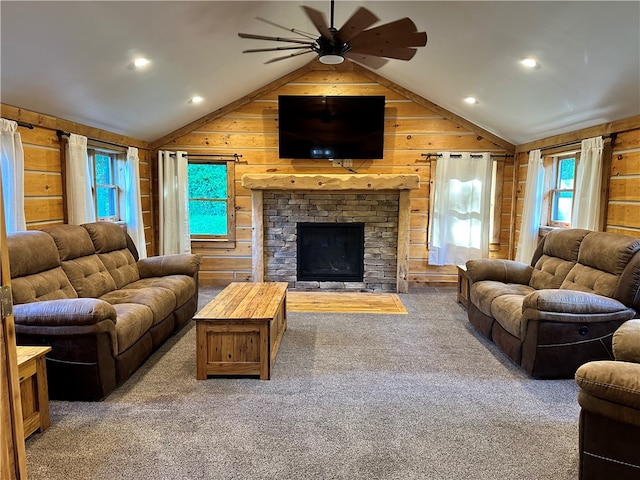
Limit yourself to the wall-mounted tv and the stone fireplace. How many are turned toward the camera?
2

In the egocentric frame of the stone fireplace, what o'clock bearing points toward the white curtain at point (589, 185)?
The white curtain is roughly at 10 o'clock from the stone fireplace.

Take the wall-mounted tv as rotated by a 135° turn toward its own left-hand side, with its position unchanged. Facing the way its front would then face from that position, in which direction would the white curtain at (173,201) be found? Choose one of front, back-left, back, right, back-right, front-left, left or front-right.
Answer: back-left

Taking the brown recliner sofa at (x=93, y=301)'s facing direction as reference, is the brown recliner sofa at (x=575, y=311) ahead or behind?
ahead

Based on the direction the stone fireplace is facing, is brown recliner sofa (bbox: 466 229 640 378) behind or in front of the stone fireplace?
in front

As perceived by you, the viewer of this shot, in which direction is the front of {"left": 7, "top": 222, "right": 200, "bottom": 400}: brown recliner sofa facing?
facing the viewer and to the right of the viewer

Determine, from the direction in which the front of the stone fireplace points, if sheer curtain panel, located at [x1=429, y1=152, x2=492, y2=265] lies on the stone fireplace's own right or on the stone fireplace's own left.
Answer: on the stone fireplace's own left

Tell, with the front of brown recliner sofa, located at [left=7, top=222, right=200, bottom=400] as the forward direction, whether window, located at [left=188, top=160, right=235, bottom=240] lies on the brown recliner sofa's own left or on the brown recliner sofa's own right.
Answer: on the brown recliner sofa's own left

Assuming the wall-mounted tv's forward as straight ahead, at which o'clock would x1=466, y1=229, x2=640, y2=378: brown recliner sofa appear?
The brown recliner sofa is roughly at 11 o'clock from the wall-mounted tv.

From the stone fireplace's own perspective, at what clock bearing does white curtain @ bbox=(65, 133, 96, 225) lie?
The white curtain is roughly at 2 o'clock from the stone fireplace.

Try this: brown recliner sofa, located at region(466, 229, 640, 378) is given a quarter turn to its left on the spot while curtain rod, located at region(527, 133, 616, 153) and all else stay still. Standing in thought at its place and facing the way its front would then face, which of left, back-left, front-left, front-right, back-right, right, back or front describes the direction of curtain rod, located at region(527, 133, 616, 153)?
back-left

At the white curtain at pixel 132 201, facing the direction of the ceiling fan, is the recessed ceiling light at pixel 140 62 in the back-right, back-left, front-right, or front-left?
front-right

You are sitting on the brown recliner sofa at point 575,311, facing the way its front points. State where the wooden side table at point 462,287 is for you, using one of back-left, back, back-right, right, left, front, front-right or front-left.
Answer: right

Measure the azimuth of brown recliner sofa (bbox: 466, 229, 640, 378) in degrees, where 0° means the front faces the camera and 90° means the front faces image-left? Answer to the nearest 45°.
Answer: approximately 45°

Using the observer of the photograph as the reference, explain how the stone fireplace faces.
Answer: facing the viewer
